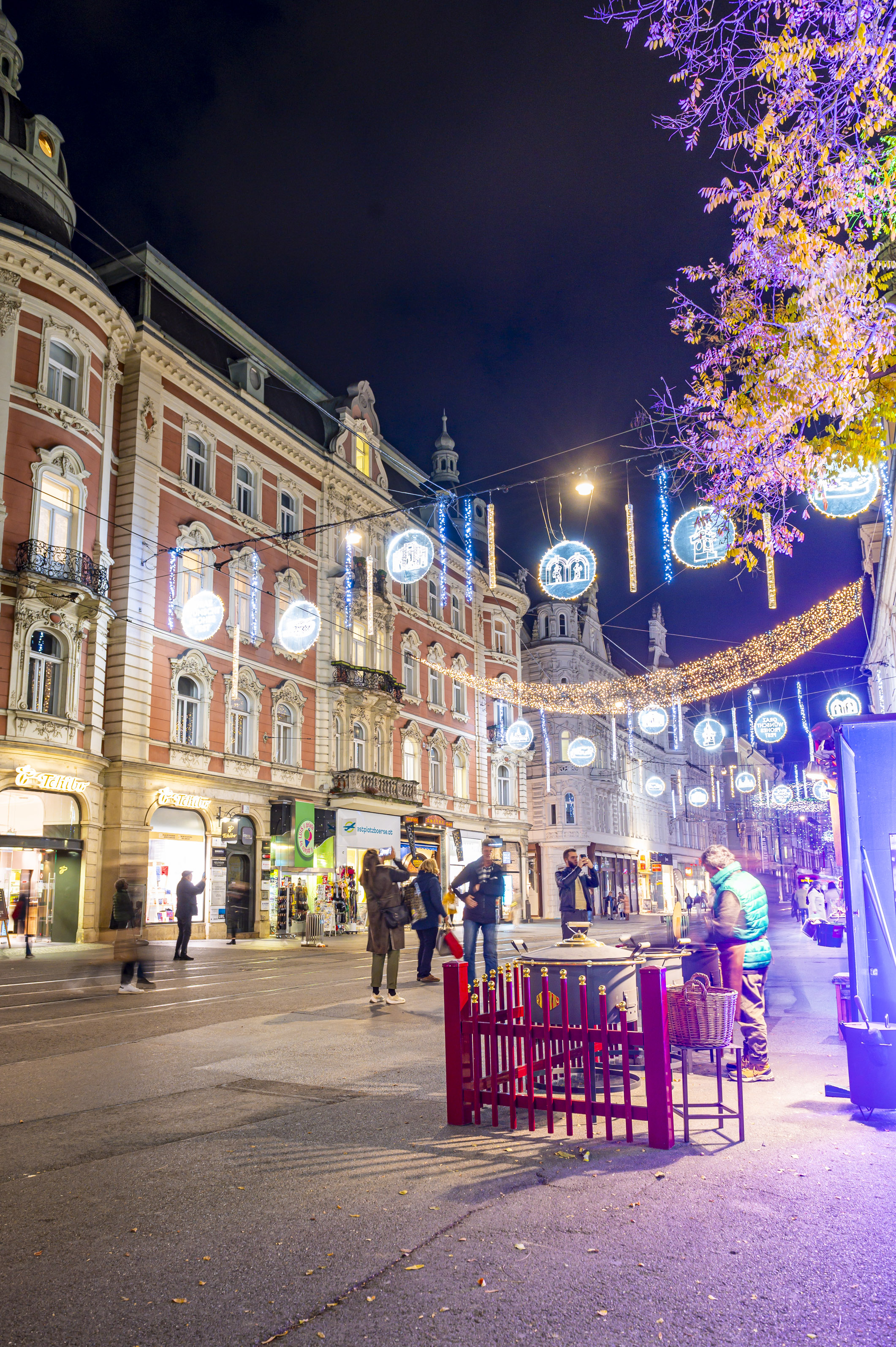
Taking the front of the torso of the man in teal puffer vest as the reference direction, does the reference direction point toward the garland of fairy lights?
no

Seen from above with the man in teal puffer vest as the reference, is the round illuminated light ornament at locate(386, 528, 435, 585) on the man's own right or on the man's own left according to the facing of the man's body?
on the man's own right

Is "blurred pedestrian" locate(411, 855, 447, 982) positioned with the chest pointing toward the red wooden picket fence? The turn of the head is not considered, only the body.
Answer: no

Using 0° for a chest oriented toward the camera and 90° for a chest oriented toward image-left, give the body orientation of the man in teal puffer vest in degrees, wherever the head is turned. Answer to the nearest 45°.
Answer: approximately 90°

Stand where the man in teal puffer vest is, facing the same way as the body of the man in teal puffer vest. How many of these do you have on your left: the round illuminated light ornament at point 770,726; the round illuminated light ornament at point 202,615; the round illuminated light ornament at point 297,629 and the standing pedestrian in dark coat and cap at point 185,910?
0

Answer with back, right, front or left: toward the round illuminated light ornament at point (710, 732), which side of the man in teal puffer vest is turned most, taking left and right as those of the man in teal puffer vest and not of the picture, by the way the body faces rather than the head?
right

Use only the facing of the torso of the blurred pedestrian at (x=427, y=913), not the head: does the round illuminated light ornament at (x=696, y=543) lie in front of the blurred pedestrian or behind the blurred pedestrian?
in front

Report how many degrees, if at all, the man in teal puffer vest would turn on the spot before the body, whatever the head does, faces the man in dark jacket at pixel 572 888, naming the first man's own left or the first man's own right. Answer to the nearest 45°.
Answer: approximately 90° to the first man's own right
